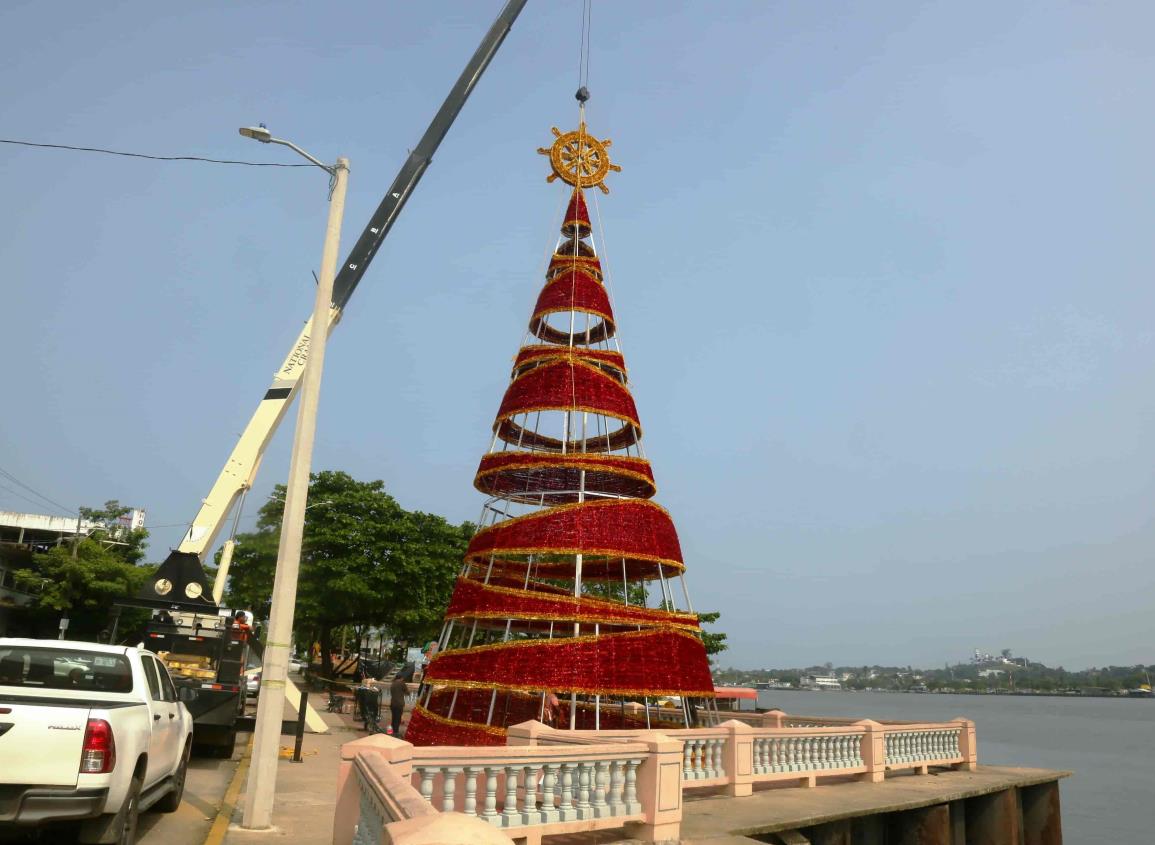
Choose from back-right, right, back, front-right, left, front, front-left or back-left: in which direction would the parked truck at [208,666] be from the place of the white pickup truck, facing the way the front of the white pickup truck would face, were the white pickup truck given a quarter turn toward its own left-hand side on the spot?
front-right

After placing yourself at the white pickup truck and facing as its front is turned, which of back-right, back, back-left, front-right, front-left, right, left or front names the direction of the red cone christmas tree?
front

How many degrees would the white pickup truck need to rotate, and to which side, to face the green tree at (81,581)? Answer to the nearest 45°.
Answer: approximately 45° to its left

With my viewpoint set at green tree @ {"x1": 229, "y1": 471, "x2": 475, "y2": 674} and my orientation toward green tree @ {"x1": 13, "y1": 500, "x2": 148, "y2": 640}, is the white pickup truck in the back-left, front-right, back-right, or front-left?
back-left

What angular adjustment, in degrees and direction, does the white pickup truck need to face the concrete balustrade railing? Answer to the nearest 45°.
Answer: approximately 45° to its right

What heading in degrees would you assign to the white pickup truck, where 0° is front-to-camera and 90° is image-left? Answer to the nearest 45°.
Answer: approximately 225°

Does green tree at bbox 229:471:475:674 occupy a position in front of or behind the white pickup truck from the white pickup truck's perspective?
in front
